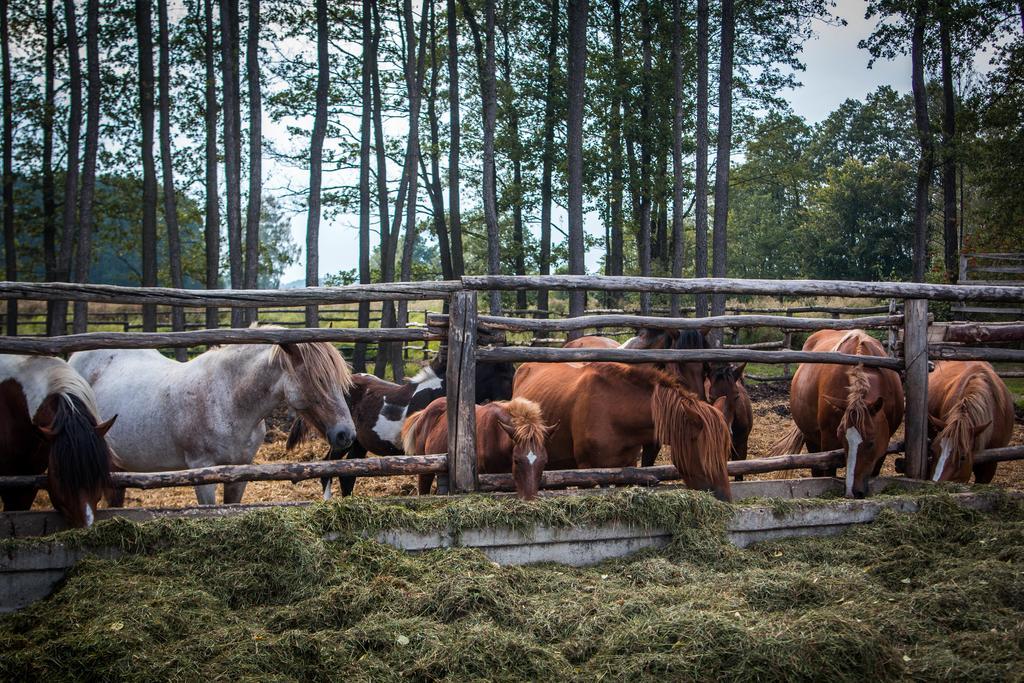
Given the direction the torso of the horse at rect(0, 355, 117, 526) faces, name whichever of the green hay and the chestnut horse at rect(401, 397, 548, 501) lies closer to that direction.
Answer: the green hay

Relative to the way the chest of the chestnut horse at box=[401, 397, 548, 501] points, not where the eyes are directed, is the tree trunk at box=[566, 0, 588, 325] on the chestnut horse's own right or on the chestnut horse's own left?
on the chestnut horse's own left

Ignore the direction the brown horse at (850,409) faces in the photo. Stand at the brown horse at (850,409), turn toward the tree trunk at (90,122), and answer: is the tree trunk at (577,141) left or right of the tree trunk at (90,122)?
right

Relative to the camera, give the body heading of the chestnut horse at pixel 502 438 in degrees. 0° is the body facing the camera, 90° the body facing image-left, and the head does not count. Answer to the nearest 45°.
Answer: approximately 315°

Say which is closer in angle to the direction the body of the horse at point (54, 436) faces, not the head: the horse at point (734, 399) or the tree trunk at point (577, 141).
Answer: the horse

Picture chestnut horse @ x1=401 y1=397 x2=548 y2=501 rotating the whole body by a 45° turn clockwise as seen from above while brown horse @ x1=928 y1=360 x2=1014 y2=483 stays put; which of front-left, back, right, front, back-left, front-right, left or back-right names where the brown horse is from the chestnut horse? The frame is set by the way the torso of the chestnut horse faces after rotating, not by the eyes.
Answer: left

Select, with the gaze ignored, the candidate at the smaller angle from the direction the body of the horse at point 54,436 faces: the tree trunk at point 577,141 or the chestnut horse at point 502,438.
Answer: the chestnut horse
